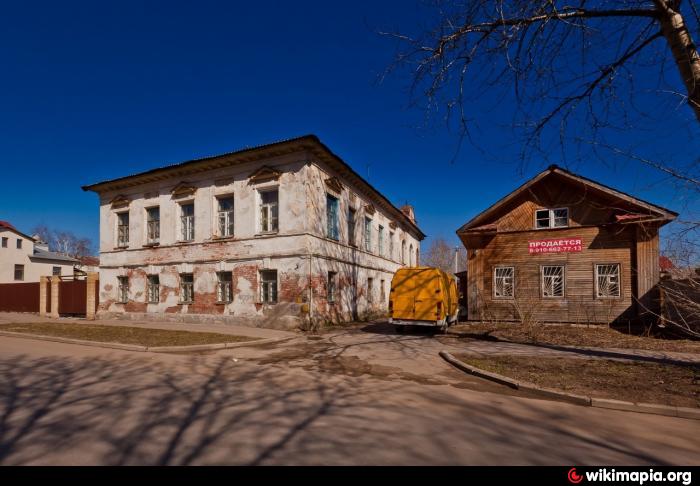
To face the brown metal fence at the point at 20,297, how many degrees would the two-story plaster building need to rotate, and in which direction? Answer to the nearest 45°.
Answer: approximately 90° to its right

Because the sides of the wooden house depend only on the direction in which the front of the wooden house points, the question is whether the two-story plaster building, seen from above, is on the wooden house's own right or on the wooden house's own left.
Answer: on the wooden house's own right

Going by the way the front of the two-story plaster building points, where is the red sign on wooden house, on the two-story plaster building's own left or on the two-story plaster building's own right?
on the two-story plaster building's own left

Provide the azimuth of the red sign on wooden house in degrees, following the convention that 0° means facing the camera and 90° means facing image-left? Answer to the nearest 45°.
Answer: approximately 0°

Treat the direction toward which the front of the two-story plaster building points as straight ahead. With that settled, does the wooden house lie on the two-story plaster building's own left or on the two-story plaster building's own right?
on the two-story plaster building's own left

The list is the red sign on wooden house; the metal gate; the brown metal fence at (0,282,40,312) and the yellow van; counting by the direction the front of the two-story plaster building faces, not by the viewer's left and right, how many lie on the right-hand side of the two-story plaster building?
2

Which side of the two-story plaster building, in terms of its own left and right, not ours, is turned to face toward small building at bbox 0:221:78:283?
right
